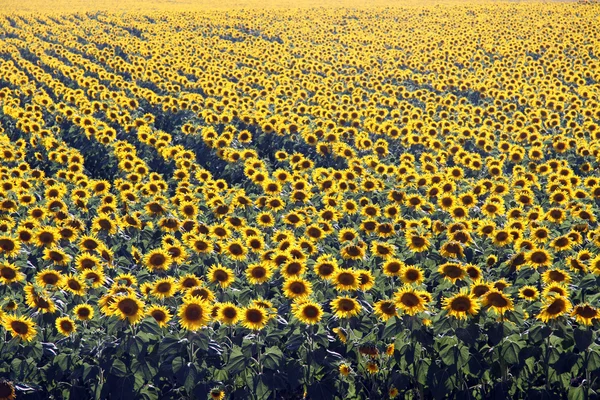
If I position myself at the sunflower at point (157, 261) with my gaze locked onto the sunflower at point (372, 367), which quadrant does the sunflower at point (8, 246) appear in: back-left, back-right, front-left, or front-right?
back-right

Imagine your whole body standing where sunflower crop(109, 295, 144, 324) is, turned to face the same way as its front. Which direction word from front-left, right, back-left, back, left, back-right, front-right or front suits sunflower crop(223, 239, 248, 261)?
back-left

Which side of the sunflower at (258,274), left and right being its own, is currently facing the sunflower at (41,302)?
right

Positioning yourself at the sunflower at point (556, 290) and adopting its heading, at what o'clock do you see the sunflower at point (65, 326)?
the sunflower at point (65, 326) is roughly at 2 o'clock from the sunflower at point (556, 290).

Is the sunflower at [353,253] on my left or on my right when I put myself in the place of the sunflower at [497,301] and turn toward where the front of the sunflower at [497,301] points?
on my right
